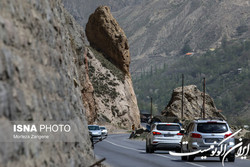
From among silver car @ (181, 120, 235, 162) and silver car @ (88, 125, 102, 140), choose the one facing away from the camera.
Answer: silver car @ (181, 120, 235, 162)

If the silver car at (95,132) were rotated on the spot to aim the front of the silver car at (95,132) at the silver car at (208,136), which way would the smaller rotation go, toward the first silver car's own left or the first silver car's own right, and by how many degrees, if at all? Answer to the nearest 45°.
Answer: approximately 45° to the first silver car's own right

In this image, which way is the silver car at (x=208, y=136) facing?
away from the camera

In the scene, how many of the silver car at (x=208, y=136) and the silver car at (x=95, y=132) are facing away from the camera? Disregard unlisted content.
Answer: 1
